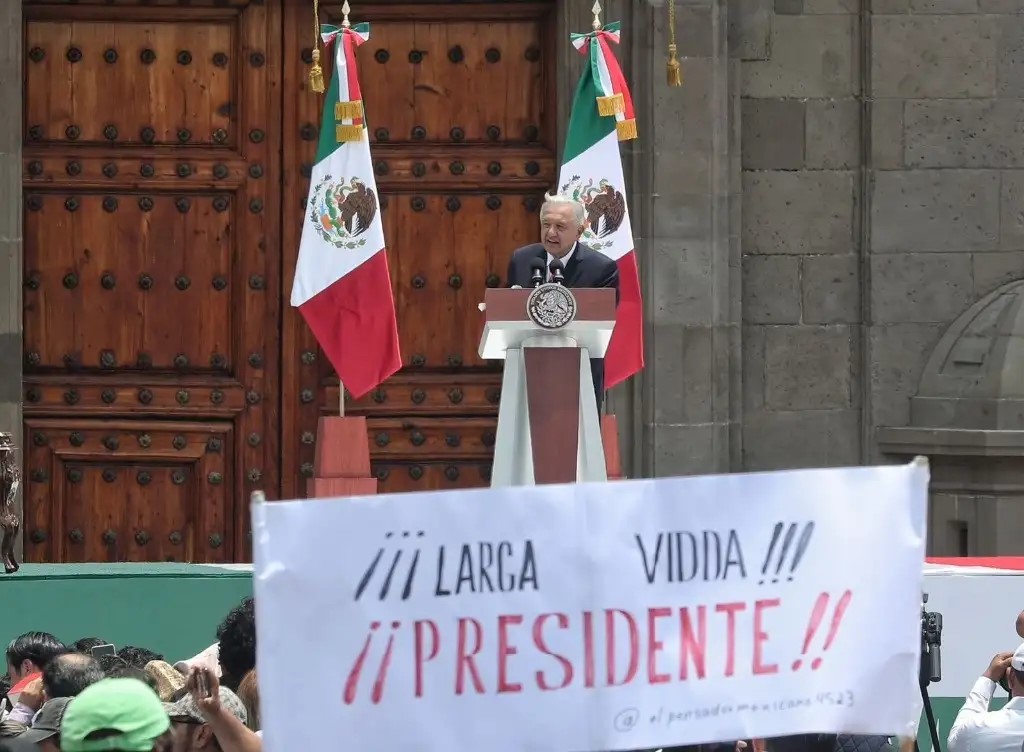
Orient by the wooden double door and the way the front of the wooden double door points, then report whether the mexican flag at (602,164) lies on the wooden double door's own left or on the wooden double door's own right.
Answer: on the wooden double door's own left

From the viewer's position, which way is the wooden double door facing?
facing the viewer

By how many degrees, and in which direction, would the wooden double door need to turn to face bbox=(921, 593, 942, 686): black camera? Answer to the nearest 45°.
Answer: approximately 45° to its left

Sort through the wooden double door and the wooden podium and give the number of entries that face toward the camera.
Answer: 2

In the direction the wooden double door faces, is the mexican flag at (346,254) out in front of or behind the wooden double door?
in front

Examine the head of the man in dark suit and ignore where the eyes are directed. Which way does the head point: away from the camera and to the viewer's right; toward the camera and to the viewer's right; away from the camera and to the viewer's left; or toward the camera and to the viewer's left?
toward the camera and to the viewer's left

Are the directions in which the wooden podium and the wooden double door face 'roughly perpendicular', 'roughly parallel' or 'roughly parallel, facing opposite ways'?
roughly parallel

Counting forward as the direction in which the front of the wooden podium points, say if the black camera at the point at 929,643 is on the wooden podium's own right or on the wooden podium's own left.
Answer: on the wooden podium's own left
